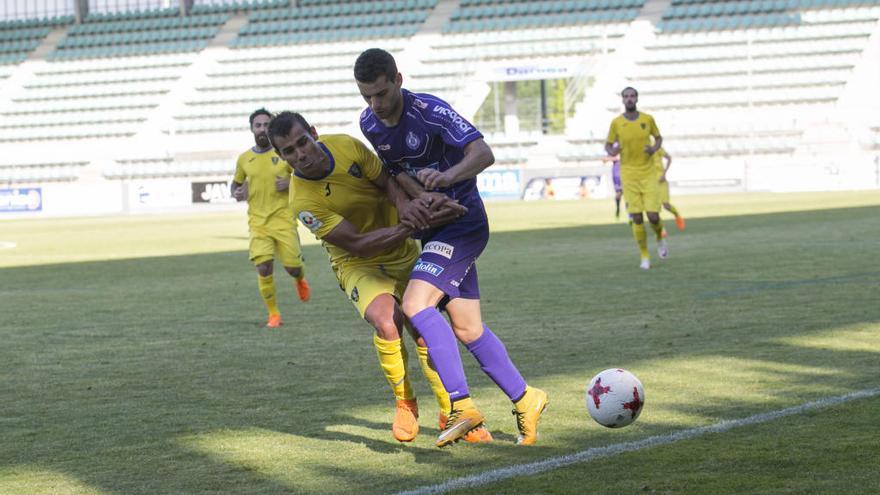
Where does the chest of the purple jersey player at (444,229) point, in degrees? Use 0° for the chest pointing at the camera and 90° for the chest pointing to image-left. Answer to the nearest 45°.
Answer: approximately 45°

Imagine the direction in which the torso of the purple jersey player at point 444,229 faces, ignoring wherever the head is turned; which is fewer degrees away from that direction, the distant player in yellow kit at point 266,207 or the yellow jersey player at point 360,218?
the yellow jersey player

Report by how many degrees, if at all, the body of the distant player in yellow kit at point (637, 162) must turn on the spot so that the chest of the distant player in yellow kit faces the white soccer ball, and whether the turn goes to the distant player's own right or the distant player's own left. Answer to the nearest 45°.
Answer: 0° — they already face it

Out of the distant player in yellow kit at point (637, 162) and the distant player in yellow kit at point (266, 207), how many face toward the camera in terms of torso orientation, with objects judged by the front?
2

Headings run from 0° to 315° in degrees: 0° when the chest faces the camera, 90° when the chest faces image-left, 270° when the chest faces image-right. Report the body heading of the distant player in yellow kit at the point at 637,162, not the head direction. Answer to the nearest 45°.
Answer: approximately 0°

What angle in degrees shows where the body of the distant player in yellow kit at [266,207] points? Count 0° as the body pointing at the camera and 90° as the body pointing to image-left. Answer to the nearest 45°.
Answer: approximately 0°

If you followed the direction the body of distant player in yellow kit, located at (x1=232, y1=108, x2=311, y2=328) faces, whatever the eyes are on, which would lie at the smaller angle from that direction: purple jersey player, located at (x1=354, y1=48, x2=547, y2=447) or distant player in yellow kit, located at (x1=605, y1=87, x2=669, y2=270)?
the purple jersey player
